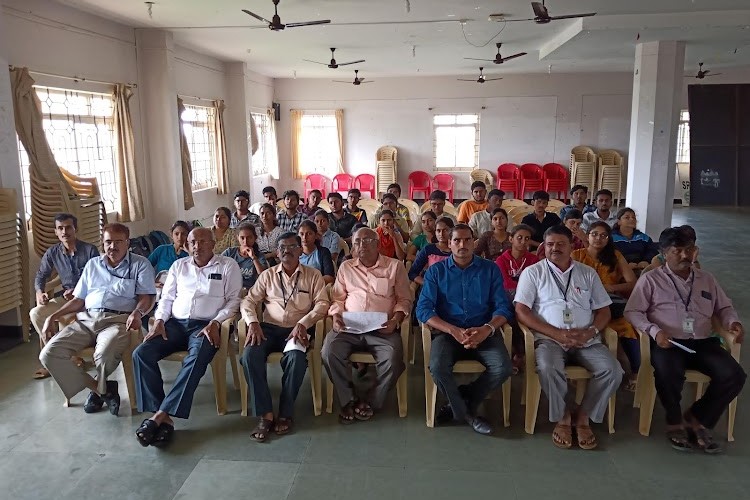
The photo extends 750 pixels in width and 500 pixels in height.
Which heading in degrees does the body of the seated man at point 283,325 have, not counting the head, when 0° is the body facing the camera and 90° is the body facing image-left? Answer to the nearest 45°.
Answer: approximately 0°

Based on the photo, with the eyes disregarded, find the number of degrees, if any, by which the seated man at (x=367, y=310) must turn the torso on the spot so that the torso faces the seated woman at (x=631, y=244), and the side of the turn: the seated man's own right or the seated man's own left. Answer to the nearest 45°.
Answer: approximately 135° to the seated man's own left

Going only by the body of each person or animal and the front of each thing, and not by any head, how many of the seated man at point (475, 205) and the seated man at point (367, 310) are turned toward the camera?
2

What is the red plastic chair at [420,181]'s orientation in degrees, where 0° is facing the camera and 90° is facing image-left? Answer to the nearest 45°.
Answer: approximately 0°

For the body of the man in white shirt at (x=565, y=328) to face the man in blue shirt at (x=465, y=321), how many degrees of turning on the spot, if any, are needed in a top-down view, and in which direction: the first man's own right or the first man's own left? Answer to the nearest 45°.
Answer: approximately 90° to the first man's own right

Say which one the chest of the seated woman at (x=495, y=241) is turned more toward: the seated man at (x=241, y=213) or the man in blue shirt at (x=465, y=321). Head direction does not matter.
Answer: the man in blue shirt
